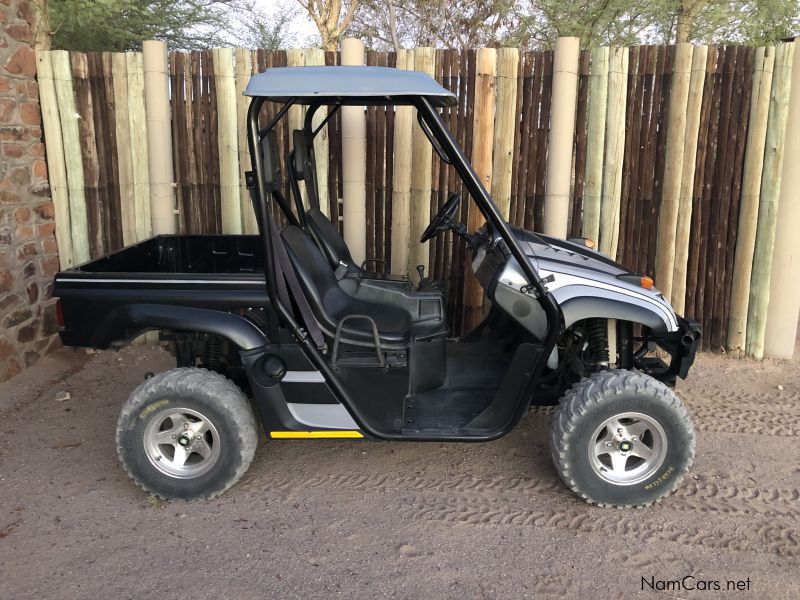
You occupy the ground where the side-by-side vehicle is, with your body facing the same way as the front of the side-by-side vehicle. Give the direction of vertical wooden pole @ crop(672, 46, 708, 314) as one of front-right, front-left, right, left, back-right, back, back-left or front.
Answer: front-left

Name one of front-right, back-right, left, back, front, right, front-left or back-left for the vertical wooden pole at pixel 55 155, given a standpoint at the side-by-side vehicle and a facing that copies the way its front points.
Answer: back-left

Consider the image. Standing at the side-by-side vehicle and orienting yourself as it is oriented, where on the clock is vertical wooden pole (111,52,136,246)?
The vertical wooden pole is roughly at 8 o'clock from the side-by-side vehicle.

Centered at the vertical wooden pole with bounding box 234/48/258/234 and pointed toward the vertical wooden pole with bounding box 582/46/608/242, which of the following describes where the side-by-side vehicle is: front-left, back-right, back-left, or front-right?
front-right

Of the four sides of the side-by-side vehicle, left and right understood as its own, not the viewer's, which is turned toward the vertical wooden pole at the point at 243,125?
left

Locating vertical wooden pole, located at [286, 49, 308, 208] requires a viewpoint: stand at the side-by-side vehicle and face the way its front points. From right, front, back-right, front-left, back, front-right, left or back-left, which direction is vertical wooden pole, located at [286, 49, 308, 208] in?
left

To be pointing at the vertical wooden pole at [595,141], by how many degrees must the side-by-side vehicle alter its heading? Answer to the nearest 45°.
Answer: approximately 45° to its left

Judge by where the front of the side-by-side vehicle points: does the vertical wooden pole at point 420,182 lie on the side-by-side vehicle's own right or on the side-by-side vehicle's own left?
on the side-by-side vehicle's own left

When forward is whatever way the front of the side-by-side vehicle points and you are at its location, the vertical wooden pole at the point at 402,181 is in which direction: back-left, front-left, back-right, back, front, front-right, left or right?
left

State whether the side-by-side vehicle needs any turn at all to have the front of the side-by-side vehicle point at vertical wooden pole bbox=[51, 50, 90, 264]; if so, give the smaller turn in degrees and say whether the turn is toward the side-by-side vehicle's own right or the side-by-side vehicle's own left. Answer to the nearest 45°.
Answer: approximately 135° to the side-by-side vehicle's own left

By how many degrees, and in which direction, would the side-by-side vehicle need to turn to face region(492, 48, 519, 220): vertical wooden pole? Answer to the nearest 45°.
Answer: approximately 45° to its left

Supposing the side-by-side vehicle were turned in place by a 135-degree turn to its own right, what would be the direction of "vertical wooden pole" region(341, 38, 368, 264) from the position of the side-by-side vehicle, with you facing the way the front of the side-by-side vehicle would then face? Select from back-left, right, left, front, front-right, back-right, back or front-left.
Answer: back-right

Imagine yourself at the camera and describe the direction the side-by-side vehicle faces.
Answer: facing to the right of the viewer

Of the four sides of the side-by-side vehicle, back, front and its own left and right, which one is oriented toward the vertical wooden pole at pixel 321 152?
left

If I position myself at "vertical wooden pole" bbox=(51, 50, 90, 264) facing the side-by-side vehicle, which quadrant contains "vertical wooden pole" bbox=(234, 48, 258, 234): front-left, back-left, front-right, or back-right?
front-left
